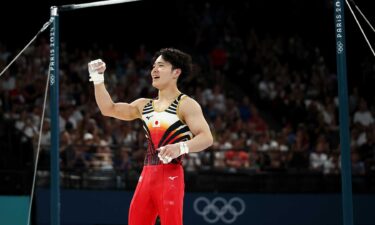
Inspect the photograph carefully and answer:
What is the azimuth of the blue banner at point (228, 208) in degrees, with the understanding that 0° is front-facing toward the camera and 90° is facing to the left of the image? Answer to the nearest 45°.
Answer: approximately 0°

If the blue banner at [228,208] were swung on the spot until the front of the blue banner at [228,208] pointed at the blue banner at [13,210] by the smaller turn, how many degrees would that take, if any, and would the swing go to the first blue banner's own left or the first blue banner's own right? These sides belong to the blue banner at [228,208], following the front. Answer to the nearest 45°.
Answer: approximately 90° to the first blue banner's own right
